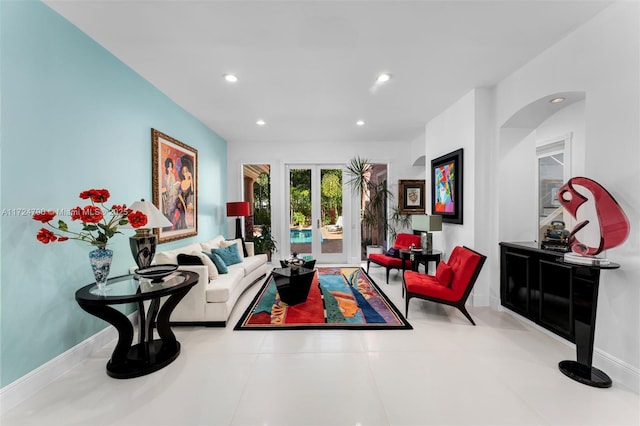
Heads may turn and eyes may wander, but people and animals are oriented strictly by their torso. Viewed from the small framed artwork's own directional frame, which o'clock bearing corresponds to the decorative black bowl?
The decorative black bowl is roughly at 1 o'clock from the small framed artwork.

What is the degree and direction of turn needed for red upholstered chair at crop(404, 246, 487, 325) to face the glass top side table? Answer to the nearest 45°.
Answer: approximately 45° to its left

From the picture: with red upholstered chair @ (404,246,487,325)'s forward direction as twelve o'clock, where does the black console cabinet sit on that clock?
The black console cabinet is roughly at 6 o'clock from the red upholstered chair.

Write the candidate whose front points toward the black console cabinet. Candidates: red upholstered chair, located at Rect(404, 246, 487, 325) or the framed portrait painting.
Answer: the framed portrait painting

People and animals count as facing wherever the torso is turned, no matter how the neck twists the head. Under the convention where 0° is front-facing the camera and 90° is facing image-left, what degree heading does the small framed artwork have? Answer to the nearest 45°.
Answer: approximately 0°

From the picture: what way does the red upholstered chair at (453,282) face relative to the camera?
to the viewer's left

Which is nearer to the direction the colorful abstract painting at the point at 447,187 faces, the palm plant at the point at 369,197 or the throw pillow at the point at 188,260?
the throw pillow

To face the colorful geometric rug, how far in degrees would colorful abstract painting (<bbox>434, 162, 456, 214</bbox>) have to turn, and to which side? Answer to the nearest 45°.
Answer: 0° — it already faces it

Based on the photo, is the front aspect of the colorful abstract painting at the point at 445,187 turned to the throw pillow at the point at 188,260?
yes

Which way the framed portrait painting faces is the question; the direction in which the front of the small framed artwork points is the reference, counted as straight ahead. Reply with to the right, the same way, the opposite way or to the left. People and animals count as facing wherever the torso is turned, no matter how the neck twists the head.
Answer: to the left
